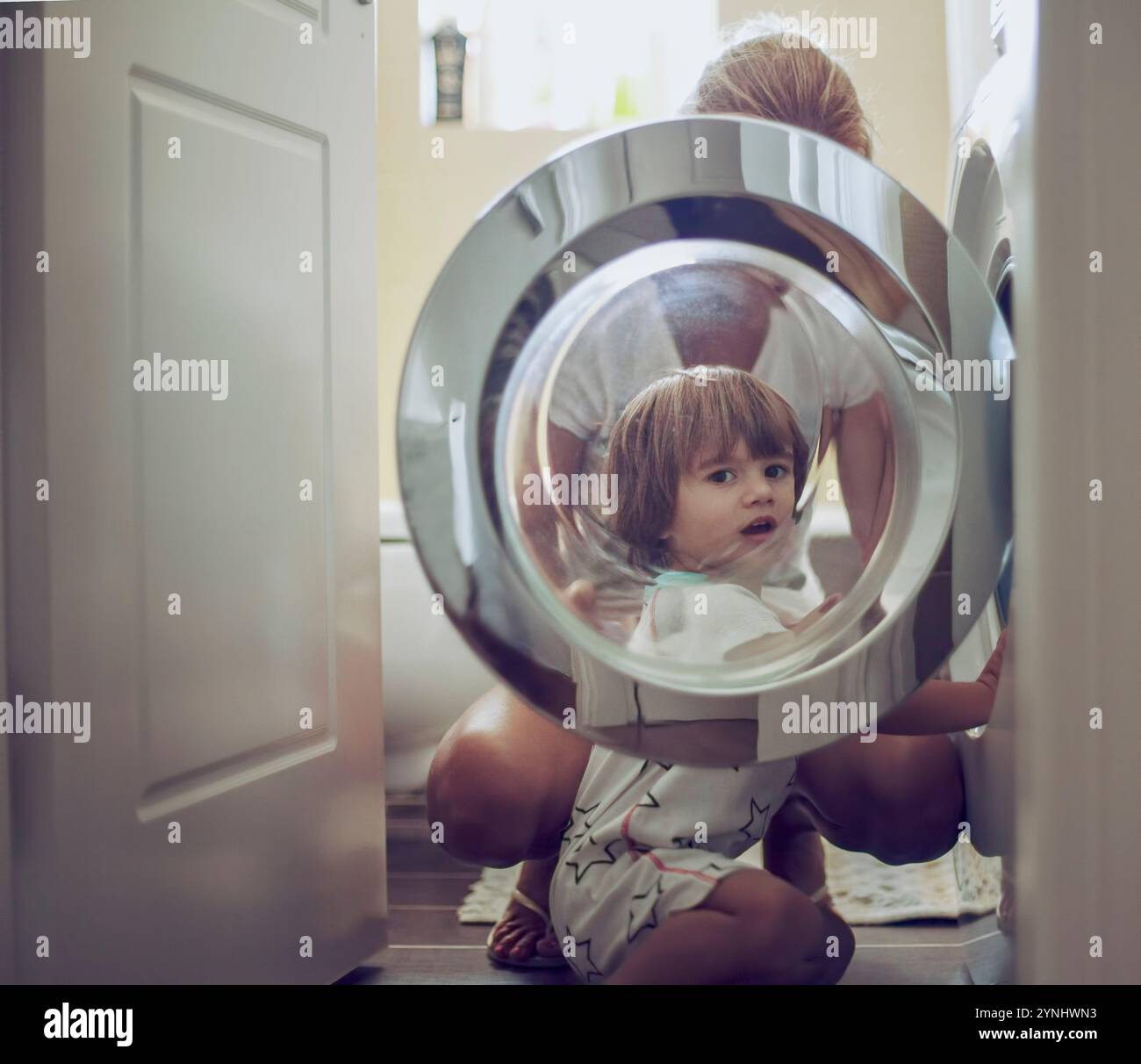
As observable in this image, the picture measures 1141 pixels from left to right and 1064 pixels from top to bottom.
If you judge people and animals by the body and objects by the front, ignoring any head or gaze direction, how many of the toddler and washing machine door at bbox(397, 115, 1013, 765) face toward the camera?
1
